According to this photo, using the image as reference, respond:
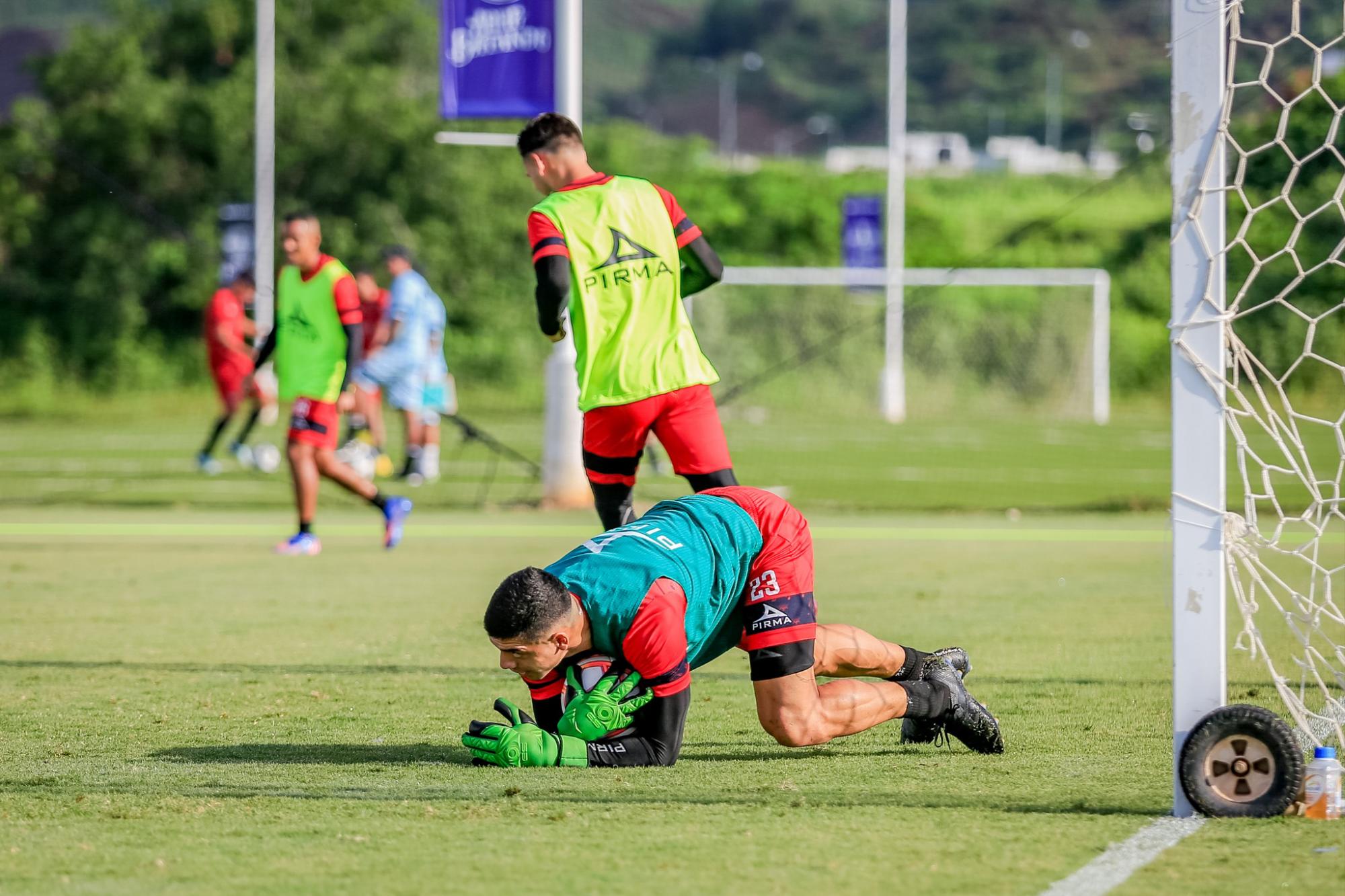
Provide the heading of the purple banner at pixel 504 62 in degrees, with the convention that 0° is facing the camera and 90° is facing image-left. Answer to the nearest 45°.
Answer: approximately 0°

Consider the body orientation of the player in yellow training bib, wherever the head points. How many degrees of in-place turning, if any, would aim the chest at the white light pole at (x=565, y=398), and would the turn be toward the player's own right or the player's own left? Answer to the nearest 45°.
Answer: approximately 45° to the player's own right

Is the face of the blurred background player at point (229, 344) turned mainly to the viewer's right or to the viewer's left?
to the viewer's right

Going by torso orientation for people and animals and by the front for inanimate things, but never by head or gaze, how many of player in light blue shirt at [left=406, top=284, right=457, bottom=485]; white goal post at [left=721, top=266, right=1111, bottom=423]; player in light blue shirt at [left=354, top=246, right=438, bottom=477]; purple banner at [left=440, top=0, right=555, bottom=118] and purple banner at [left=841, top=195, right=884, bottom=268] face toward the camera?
3

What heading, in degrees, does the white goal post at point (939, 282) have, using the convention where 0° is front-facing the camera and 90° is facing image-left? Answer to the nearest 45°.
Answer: approximately 0°
